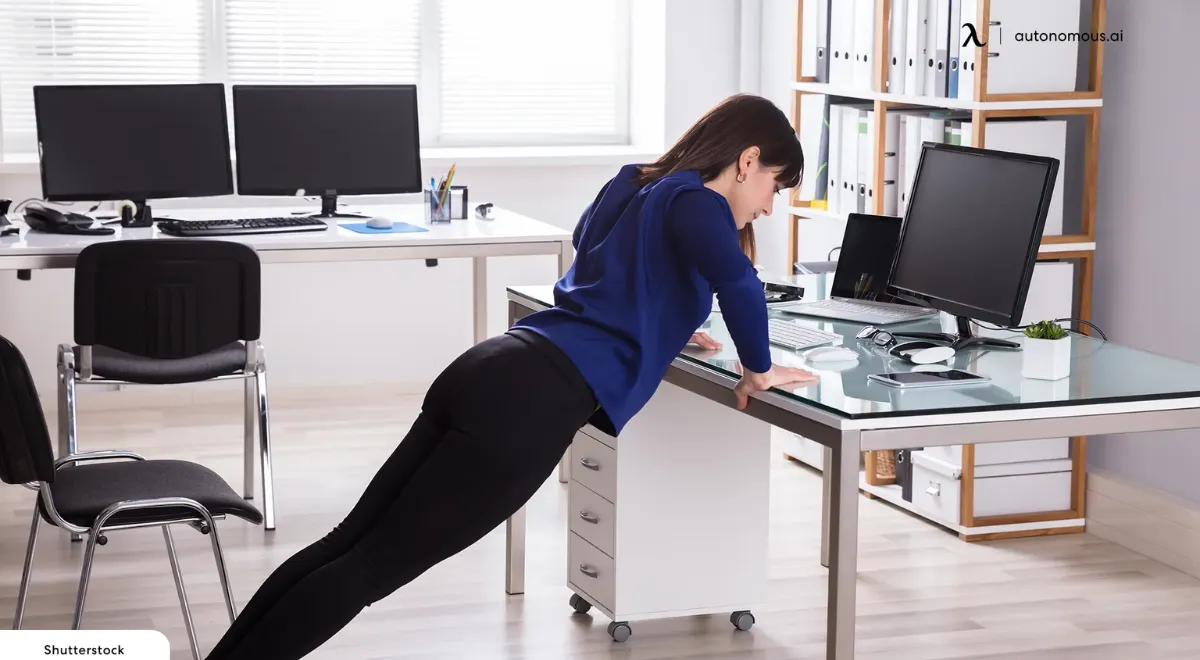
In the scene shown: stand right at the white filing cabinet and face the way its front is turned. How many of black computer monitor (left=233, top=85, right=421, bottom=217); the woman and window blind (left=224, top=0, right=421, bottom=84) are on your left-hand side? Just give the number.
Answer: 1

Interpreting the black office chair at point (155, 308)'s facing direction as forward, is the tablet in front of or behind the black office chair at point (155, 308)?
behind

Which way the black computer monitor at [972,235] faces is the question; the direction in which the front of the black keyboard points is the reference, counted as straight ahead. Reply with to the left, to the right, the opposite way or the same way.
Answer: to the right

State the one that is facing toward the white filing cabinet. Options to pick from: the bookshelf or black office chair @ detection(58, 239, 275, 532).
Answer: the bookshelf

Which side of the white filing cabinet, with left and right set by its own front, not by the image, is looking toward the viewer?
left

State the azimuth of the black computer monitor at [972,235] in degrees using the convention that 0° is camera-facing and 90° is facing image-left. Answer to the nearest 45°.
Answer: approximately 45°

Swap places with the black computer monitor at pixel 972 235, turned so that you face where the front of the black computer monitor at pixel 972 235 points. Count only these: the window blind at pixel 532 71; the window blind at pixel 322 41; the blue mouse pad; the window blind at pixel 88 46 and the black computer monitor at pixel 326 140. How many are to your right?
5

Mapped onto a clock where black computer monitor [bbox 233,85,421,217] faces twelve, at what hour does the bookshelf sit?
The bookshelf is roughly at 10 o'clock from the black computer monitor.

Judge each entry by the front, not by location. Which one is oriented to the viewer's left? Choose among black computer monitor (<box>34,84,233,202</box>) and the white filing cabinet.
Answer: the white filing cabinet

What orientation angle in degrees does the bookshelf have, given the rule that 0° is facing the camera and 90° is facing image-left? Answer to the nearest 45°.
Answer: approximately 45°

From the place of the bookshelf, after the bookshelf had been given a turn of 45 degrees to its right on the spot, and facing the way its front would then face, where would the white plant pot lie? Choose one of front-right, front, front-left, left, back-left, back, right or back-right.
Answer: left

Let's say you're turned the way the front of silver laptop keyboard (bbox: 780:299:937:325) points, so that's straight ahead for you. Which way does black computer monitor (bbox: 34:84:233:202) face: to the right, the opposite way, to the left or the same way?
to the left

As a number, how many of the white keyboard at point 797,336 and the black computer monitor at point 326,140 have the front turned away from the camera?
0

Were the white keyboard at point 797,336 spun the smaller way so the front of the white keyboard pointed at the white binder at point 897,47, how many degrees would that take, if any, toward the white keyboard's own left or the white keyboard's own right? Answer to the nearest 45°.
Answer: approximately 135° to the white keyboard's own right

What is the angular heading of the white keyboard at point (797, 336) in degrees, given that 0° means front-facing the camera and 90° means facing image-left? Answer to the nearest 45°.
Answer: approximately 45°
